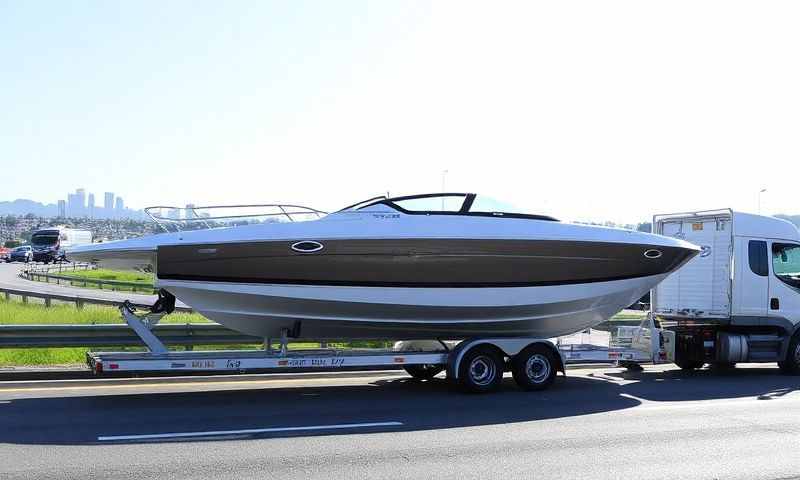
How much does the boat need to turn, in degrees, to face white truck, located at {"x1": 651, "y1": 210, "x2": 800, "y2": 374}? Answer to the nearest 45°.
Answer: approximately 45° to its left

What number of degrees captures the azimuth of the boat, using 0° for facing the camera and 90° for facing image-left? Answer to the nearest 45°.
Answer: approximately 270°

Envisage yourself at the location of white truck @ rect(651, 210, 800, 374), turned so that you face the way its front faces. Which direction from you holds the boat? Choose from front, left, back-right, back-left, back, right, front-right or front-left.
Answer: back-right

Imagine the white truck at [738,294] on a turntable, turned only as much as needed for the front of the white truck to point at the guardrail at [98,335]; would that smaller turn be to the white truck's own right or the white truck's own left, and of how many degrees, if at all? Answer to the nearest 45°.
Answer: approximately 135° to the white truck's own right

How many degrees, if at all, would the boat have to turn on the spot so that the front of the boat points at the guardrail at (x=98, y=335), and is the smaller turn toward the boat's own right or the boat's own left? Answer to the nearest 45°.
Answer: approximately 180°

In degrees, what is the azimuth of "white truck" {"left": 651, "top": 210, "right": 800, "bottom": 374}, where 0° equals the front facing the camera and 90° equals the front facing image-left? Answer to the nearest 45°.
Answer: approximately 270°

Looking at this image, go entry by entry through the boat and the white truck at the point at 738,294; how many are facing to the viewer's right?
2

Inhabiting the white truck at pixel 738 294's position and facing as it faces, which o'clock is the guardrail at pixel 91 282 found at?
The guardrail is roughly at 7 o'clock from the white truck.

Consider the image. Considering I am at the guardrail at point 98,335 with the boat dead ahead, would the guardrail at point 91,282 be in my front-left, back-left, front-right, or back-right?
back-left
